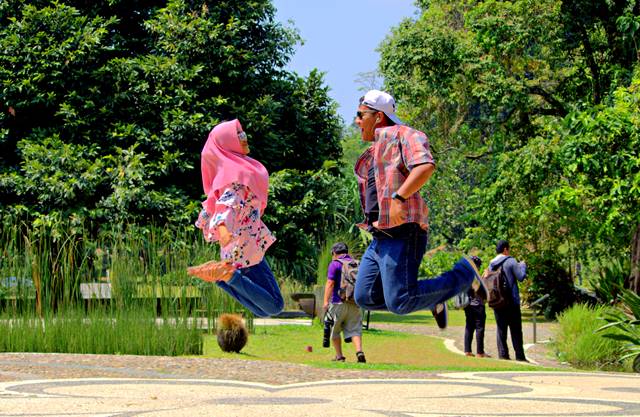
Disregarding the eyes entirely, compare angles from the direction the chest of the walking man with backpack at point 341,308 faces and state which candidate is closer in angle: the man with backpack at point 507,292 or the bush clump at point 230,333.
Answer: the bush clump

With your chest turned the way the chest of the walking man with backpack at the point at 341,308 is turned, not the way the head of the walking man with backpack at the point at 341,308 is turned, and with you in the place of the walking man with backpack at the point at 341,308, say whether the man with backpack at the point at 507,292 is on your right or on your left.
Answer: on your right

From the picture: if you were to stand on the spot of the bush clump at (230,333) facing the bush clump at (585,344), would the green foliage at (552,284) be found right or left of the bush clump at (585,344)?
left

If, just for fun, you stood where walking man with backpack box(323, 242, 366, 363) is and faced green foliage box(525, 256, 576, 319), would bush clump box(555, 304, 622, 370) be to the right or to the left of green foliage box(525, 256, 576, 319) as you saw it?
right

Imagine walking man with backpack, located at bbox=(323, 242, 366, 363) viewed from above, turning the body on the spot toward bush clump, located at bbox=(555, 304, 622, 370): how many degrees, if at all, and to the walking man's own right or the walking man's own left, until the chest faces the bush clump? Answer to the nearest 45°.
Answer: approximately 90° to the walking man's own right

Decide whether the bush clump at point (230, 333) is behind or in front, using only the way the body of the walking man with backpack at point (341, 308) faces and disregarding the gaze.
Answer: in front

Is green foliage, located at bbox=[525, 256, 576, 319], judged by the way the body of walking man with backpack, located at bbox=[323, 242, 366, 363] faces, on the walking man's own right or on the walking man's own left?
on the walking man's own right

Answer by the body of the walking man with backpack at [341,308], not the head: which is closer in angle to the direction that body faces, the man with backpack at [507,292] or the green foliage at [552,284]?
the green foliage

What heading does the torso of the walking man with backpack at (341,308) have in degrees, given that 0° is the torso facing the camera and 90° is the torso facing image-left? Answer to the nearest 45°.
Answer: approximately 135°
